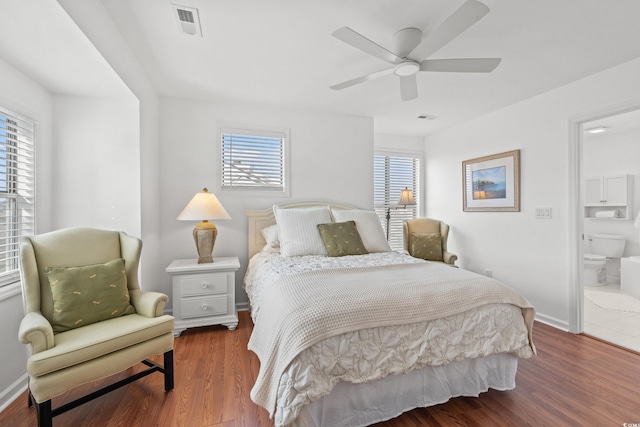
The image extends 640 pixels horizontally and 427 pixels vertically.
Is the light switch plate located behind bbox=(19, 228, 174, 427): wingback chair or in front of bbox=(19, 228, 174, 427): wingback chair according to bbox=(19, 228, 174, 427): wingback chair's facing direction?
in front

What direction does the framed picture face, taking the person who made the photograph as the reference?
facing the viewer and to the left of the viewer

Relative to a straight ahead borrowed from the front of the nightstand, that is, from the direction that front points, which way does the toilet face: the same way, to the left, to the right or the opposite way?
to the right

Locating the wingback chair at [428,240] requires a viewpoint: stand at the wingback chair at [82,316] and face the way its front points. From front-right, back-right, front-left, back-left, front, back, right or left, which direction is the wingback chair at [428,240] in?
front-left

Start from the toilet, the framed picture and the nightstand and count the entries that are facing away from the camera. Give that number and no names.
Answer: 0

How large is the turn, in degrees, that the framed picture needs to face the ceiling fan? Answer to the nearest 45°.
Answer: approximately 45° to its left

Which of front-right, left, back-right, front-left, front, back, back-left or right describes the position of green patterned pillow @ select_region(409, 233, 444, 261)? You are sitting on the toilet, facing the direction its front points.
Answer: front

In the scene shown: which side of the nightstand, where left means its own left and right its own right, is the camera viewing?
front

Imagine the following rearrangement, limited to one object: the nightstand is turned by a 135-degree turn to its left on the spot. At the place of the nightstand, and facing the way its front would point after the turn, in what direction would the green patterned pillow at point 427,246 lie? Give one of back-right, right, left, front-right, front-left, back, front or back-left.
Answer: front-right

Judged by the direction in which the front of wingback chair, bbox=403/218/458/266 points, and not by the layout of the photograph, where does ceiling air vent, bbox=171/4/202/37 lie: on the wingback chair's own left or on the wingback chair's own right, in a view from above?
on the wingback chair's own right

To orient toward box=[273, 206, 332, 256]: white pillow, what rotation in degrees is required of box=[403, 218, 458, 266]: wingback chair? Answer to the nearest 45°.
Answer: approximately 90° to its right

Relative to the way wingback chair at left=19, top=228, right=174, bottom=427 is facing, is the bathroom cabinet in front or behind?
in front

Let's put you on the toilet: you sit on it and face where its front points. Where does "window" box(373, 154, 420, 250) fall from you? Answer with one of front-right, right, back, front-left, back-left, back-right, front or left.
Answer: front

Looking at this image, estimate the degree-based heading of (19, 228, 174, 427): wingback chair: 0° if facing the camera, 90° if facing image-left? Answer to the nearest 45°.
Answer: approximately 315°

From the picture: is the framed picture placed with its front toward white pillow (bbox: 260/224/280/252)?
yes

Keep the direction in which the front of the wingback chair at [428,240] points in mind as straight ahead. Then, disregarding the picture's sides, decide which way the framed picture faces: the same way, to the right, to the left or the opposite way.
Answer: to the right
